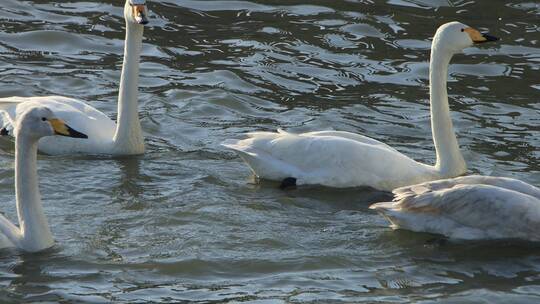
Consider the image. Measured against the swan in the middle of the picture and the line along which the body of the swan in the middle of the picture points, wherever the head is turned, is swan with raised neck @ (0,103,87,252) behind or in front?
behind

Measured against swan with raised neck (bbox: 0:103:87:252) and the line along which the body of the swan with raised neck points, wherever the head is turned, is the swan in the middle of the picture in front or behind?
in front

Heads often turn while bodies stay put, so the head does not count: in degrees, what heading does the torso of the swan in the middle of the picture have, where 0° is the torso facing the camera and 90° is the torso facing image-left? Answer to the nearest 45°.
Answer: approximately 270°

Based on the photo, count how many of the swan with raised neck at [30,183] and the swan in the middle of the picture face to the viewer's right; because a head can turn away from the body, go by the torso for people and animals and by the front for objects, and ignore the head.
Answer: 2

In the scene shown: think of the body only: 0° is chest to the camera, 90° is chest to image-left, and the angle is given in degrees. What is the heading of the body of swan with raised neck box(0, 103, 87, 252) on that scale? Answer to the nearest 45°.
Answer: approximately 270°
